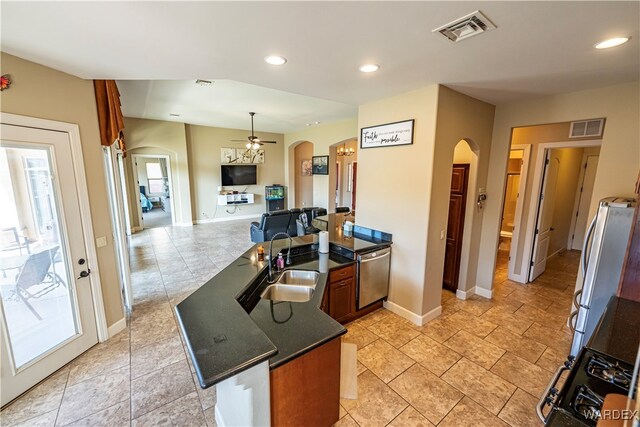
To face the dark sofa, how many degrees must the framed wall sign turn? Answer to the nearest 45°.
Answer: approximately 90° to its right

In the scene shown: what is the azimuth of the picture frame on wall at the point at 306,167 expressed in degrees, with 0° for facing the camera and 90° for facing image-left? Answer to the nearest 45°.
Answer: approximately 0°

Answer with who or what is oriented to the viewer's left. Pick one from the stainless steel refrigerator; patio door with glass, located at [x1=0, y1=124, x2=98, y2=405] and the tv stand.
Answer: the stainless steel refrigerator

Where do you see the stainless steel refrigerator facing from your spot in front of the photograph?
facing to the left of the viewer

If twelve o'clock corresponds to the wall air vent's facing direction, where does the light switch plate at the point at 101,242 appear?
The light switch plate is roughly at 1 o'clock from the wall air vent.

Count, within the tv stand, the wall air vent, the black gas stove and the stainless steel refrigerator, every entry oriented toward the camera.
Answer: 2

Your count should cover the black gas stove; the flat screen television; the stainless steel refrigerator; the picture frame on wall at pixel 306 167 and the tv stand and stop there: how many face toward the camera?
3

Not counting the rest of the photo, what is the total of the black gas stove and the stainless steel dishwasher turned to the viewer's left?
1

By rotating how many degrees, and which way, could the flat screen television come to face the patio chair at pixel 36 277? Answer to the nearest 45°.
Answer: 0° — it already faces it

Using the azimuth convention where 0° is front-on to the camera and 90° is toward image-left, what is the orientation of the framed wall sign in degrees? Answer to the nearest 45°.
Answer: approximately 45°

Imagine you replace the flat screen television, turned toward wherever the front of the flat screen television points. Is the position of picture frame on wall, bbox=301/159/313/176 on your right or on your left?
on your left

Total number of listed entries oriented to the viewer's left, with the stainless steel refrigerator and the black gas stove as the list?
2

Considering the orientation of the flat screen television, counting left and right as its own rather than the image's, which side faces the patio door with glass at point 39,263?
front
